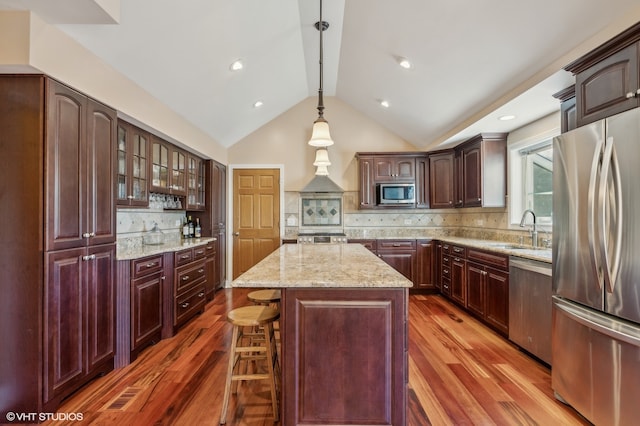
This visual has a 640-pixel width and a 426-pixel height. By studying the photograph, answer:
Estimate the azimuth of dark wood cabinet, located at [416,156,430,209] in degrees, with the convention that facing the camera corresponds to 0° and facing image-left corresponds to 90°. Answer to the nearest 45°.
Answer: approximately 0°

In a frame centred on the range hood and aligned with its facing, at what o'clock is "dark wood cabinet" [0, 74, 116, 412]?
The dark wood cabinet is roughly at 1 o'clock from the range hood.

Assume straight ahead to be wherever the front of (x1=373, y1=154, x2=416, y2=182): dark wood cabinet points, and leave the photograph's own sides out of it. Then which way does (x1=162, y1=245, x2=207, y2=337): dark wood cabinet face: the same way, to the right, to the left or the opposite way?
to the left

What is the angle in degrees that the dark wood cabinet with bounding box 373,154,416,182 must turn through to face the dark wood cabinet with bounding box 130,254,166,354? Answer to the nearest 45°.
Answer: approximately 45° to its right

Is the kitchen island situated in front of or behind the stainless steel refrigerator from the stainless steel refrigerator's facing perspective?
in front

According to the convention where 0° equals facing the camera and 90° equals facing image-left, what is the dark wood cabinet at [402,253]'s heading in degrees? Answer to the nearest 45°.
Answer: approximately 0°

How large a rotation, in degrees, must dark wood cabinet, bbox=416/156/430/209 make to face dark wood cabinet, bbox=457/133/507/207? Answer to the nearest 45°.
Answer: approximately 45° to its left

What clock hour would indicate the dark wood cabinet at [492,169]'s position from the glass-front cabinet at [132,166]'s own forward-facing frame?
The dark wood cabinet is roughly at 11 o'clock from the glass-front cabinet.
